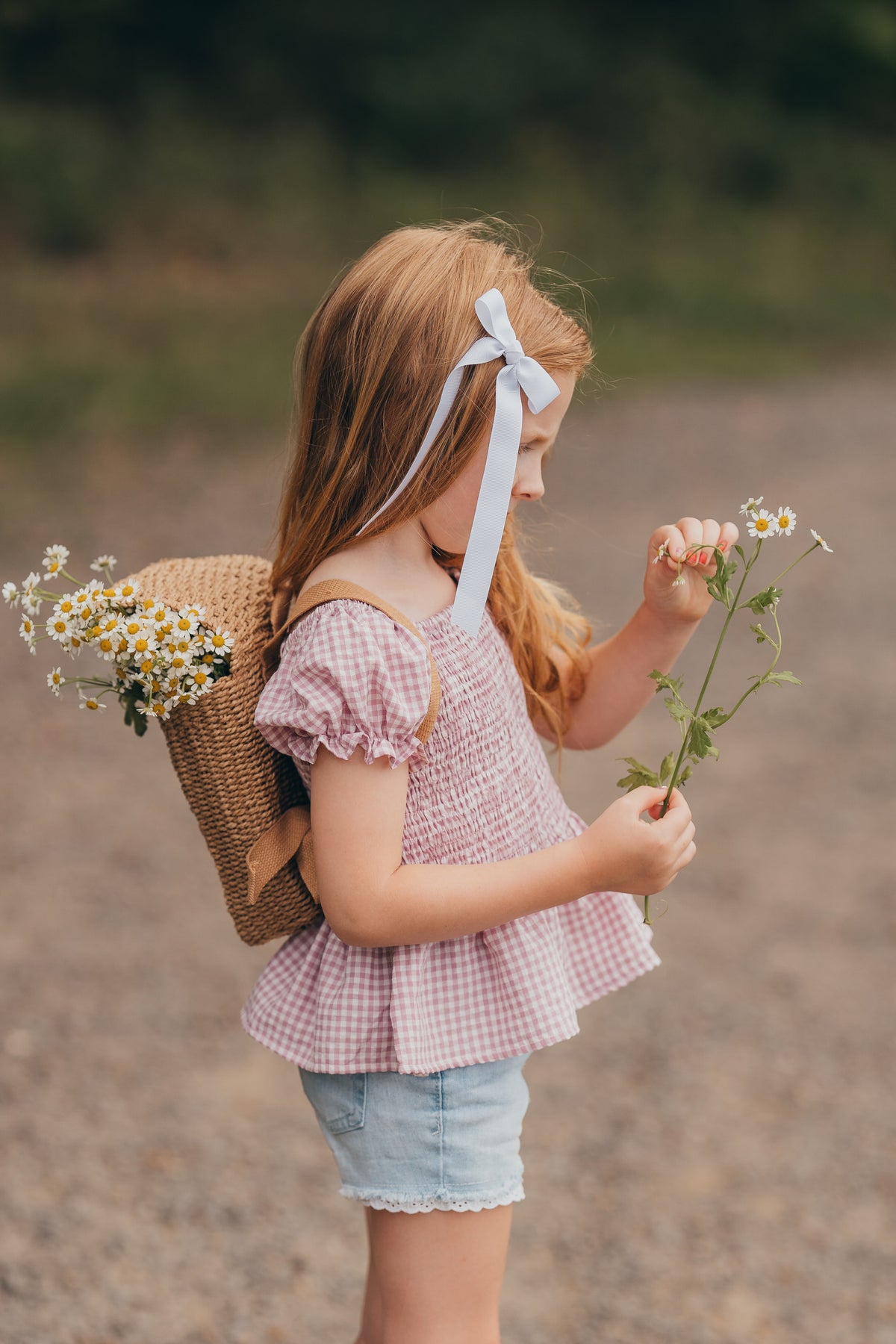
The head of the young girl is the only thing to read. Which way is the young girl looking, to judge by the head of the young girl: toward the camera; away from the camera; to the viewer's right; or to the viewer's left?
to the viewer's right

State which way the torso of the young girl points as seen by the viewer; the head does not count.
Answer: to the viewer's right
